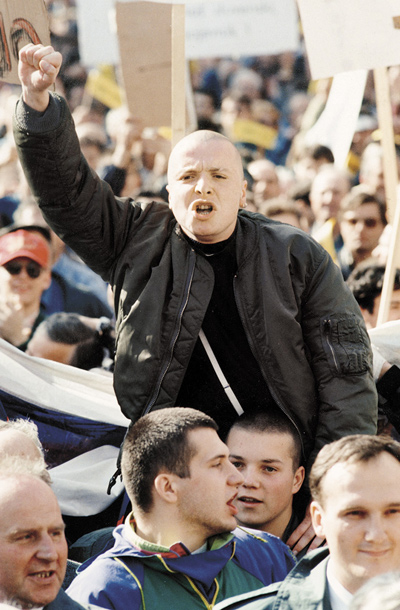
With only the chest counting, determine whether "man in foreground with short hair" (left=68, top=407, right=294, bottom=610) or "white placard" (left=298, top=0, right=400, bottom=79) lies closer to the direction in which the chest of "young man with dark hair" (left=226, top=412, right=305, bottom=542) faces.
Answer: the man in foreground with short hair

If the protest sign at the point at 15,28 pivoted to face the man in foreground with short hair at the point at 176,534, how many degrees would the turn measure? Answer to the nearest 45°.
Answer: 0° — it already faces them

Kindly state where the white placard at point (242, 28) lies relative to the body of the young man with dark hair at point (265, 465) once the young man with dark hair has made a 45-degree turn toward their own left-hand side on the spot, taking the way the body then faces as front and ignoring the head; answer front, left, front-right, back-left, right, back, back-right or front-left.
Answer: back

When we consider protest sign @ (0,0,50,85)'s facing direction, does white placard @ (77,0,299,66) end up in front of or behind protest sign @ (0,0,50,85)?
behind

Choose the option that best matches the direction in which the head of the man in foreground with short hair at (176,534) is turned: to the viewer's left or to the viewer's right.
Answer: to the viewer's right

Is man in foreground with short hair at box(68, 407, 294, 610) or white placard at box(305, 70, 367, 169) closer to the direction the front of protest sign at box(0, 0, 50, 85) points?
the man in foreground with short hair

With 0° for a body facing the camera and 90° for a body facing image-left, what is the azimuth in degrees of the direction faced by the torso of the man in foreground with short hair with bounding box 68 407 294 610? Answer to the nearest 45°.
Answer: approximately 315°

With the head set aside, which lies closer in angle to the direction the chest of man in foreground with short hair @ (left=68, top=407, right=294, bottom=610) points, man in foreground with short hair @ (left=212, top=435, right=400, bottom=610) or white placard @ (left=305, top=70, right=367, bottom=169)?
the man in foreground with short hair
